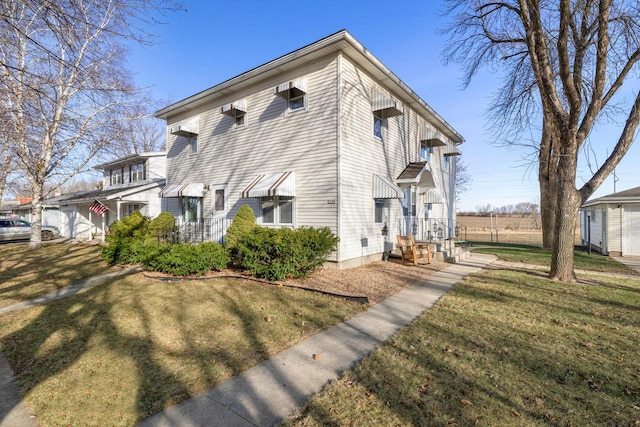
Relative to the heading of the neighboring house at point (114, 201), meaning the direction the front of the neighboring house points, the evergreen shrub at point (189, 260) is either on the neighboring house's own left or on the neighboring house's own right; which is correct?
on the neighboring house's own left

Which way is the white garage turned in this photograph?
toward the camera

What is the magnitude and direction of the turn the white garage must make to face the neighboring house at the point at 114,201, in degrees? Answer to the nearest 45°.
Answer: approximately 45° to its right

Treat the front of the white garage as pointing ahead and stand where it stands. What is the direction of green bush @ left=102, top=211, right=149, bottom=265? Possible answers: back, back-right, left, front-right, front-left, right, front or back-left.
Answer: front-right

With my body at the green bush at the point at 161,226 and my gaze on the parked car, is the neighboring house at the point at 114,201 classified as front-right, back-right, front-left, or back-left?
front-right

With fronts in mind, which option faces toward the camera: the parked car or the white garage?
the white garage

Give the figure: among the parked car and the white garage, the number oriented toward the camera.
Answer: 1

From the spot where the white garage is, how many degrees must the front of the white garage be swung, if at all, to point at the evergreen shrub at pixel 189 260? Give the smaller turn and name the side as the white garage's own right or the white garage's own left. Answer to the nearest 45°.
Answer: approximately 45° to the white garage's own right

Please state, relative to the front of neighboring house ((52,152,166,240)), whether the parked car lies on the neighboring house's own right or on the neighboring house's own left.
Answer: on the neighboring house's own right

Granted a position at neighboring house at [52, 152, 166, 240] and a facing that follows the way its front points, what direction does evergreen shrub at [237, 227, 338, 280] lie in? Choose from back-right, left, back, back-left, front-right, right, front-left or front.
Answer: front-left

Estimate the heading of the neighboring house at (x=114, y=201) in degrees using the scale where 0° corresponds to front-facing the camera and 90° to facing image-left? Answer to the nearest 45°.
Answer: approximately 45°

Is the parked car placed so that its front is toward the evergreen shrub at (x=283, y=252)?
no
